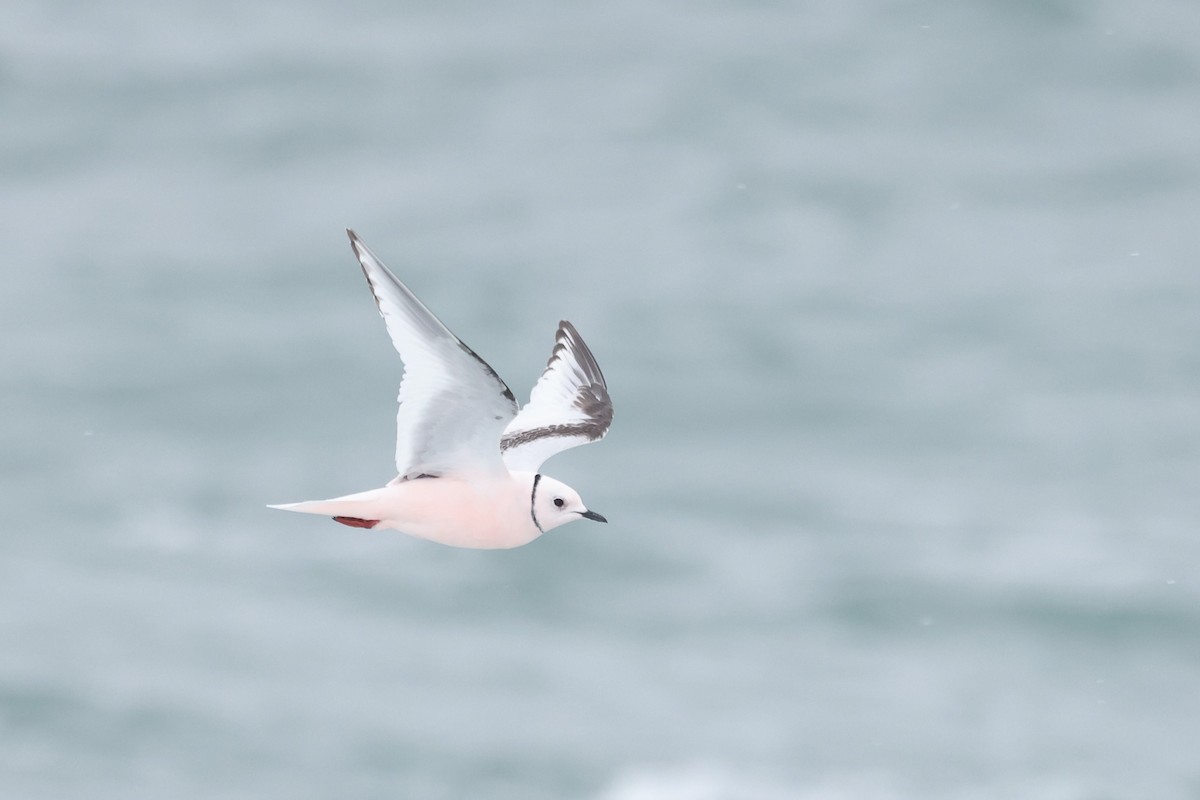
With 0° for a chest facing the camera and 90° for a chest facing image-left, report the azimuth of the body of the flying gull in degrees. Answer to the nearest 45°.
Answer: approximately 270°
